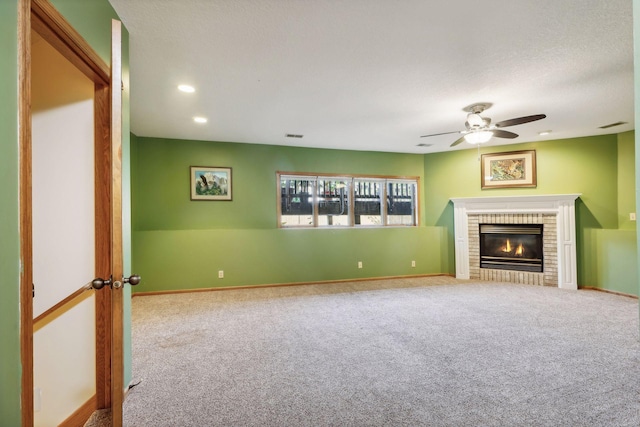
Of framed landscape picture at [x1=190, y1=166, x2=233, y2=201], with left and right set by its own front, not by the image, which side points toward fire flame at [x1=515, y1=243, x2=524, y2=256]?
left

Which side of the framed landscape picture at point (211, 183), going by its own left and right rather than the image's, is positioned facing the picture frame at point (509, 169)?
left

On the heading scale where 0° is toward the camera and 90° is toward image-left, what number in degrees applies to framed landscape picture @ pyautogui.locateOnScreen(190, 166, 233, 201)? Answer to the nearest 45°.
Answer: approximately 0°
